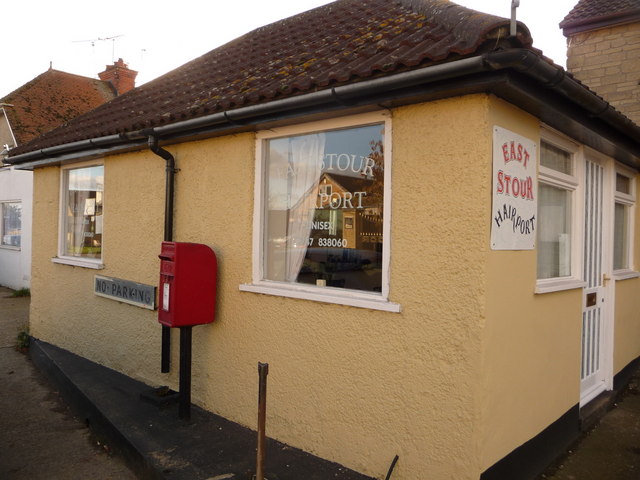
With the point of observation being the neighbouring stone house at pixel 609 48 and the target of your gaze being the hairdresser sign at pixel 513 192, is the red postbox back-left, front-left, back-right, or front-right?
front-right

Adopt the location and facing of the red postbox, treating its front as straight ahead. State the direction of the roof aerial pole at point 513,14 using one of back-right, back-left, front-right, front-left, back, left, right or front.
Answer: left

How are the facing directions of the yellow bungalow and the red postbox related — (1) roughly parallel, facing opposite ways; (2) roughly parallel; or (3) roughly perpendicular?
roughly perpendicular

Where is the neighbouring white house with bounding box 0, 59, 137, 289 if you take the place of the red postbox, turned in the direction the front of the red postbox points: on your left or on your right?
on your right

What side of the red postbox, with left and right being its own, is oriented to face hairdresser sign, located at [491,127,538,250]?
left

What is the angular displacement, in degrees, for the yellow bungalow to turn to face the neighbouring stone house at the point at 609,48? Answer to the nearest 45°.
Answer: approximately 90° to its left

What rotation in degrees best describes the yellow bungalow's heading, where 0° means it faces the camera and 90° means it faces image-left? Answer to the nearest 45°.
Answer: approximately 315°

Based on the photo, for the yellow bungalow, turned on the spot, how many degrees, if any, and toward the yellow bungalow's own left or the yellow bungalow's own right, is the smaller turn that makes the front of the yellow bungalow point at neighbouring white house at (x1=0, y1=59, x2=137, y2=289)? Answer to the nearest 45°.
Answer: approximately 180°
